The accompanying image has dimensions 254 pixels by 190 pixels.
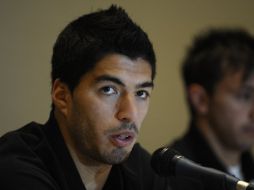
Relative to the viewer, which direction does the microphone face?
to the viewer's left

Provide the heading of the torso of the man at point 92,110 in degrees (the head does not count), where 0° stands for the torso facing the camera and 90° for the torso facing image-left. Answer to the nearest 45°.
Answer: approximately 315°

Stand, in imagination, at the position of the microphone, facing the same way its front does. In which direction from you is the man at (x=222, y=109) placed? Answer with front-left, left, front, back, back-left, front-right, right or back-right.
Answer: right

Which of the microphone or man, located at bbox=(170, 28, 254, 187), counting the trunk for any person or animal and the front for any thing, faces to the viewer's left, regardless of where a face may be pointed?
the microphone

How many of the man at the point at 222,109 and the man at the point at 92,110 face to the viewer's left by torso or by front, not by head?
0

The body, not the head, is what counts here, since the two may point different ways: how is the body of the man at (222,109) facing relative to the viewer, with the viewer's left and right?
facing the viewer and to the right of the viewer

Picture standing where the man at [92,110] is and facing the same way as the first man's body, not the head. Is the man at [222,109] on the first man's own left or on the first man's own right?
on the first man's own left

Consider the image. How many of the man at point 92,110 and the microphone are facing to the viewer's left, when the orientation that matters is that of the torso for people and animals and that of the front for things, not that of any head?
1

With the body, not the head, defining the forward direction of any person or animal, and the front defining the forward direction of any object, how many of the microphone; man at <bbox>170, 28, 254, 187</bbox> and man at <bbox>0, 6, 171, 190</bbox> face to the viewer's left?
1

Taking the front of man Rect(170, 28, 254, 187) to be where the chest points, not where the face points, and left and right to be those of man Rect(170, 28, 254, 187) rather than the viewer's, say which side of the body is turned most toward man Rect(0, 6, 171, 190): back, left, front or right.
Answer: right
